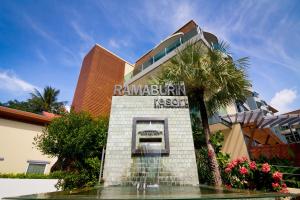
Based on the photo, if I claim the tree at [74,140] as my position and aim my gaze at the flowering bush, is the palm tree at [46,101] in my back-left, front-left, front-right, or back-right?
back-left

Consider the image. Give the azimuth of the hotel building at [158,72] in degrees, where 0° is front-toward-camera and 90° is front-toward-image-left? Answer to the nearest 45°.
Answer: approximately 45°
